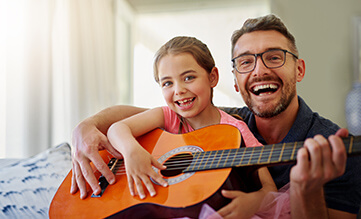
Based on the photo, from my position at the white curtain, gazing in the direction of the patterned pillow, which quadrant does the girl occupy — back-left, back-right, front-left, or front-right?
front-left

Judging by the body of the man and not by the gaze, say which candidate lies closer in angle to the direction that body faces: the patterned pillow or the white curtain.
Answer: the patterned pillow

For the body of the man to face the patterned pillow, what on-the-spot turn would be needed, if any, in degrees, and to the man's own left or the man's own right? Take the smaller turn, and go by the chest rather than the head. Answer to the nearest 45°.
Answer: approximately 45° to the man's own right

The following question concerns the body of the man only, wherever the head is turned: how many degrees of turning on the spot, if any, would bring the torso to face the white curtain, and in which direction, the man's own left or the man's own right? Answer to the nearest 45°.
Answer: approximately 90° to the man's own right

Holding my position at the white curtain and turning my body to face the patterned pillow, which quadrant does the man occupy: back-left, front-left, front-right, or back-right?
front-left

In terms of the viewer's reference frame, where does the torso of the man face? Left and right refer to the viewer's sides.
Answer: facing the viewer and to the left of the viewer

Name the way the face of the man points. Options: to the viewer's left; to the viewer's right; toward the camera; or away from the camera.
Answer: toward the camera
